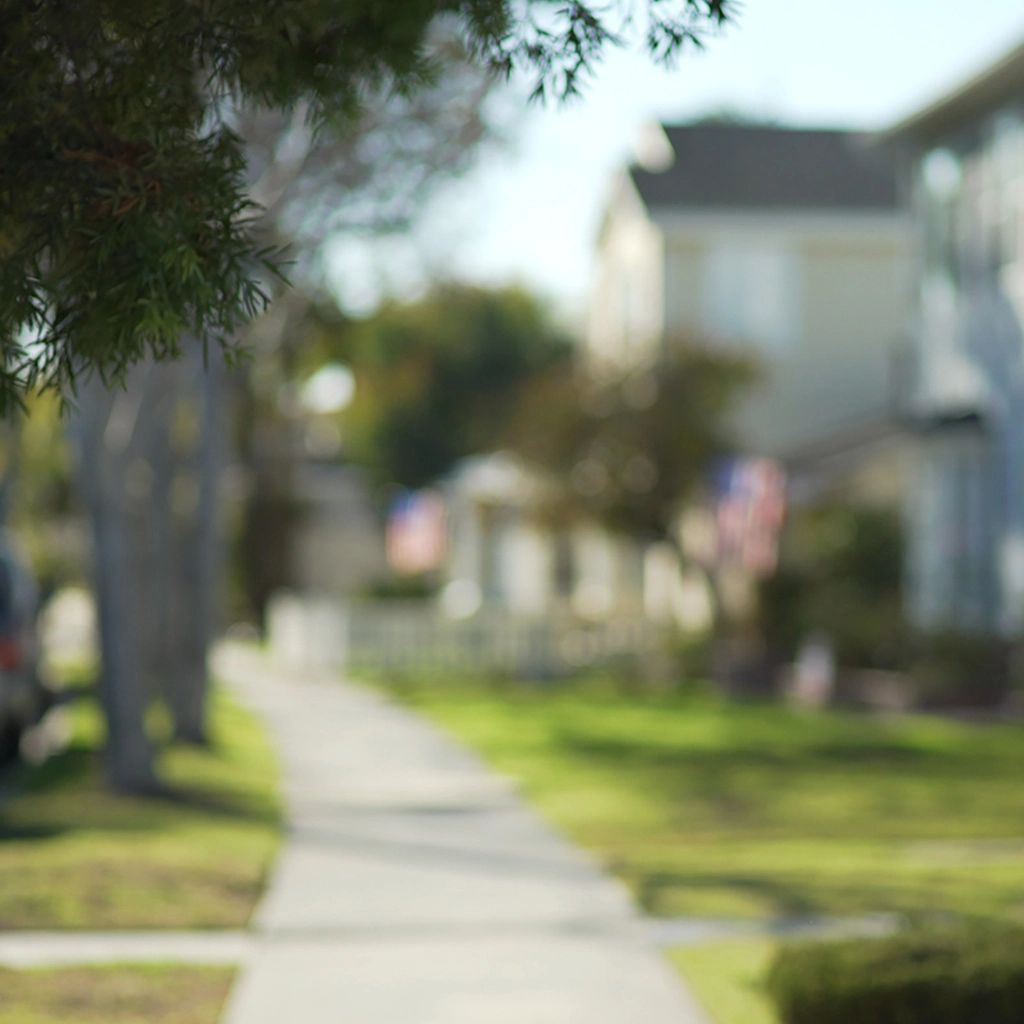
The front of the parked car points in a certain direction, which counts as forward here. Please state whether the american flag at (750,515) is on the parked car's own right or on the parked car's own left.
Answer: on the parked car's own right

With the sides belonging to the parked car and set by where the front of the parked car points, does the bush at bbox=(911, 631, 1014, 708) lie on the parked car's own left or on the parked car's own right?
on the parked car's own right

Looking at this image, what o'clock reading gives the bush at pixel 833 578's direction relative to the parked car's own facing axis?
The bush is roughly at 2 o'clock from the parked car.

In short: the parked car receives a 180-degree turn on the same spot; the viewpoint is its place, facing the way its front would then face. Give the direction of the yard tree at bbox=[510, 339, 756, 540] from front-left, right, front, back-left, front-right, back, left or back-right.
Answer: back-left

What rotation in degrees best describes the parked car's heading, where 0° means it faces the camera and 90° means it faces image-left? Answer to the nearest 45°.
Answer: approximately 180°

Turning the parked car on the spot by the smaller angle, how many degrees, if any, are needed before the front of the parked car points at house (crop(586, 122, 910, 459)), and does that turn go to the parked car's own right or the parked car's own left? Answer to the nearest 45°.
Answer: approximately 45° to the parked car's own right

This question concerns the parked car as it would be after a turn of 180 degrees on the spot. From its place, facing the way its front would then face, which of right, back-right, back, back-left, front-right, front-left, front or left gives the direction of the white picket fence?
back-left

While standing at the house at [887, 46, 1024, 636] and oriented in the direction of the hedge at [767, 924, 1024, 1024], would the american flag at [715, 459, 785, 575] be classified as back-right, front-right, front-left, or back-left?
back-right

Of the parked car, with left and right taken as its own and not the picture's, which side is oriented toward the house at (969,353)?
right
